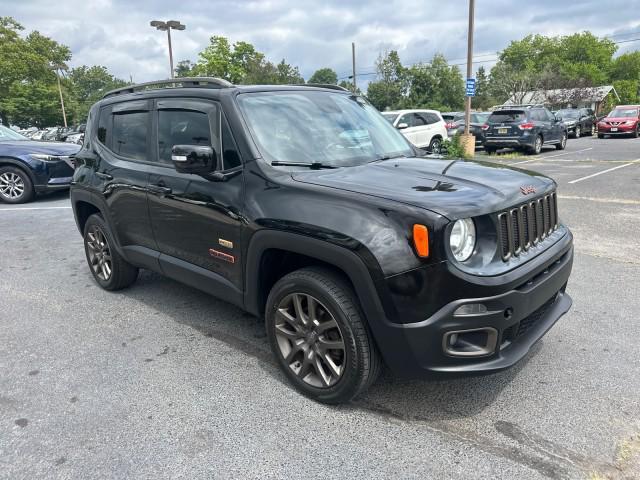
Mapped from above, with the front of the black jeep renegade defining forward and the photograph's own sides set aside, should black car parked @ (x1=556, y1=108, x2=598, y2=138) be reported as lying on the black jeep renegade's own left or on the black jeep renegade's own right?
on the black jeep renegade's own left

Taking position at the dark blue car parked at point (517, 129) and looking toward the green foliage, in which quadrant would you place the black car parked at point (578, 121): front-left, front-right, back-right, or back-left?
front-right

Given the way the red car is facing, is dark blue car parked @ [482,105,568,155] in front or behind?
in front

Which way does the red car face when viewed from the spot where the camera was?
facing the viewer and to the left of the viewer

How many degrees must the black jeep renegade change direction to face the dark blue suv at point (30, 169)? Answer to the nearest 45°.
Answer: approximately 180°

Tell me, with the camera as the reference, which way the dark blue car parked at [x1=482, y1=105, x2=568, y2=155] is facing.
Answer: facing away from the viewer and to the right of the viewer

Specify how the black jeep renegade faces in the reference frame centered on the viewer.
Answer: facing the viewer and to the right of the viewer

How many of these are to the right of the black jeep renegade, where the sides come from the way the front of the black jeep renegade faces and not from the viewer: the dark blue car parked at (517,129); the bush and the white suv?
0

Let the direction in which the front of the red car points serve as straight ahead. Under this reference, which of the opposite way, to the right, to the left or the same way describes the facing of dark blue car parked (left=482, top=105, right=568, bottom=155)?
the opposite way

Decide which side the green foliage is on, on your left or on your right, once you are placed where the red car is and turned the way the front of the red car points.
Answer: on your right
